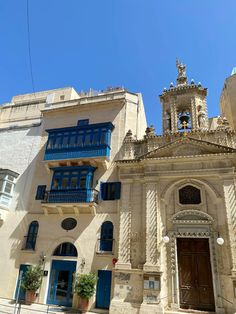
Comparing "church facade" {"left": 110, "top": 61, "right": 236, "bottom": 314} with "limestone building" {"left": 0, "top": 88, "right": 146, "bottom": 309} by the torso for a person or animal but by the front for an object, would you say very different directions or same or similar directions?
same or similar directions

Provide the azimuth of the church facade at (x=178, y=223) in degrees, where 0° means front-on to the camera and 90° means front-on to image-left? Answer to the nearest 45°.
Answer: approximately 0°

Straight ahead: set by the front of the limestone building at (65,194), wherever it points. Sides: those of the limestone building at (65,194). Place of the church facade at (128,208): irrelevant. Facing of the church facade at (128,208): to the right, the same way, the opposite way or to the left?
the same way

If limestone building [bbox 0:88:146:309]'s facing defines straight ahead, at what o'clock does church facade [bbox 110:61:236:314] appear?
The church facade is roughly at 10 o'clock from the limestone building.

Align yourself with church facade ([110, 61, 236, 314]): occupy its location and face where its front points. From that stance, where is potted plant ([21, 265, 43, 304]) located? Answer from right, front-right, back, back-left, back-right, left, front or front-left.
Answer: right

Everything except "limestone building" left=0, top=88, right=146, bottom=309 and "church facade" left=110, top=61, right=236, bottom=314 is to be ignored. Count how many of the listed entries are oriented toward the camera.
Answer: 2

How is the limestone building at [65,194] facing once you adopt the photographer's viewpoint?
facing the viewer

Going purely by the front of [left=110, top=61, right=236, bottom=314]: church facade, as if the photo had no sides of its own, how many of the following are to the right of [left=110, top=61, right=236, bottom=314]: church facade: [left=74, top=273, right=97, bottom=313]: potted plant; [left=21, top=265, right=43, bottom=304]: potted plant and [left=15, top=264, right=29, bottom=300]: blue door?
3

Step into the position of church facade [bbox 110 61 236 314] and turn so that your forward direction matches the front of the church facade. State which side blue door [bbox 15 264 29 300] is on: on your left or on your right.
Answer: on your right
